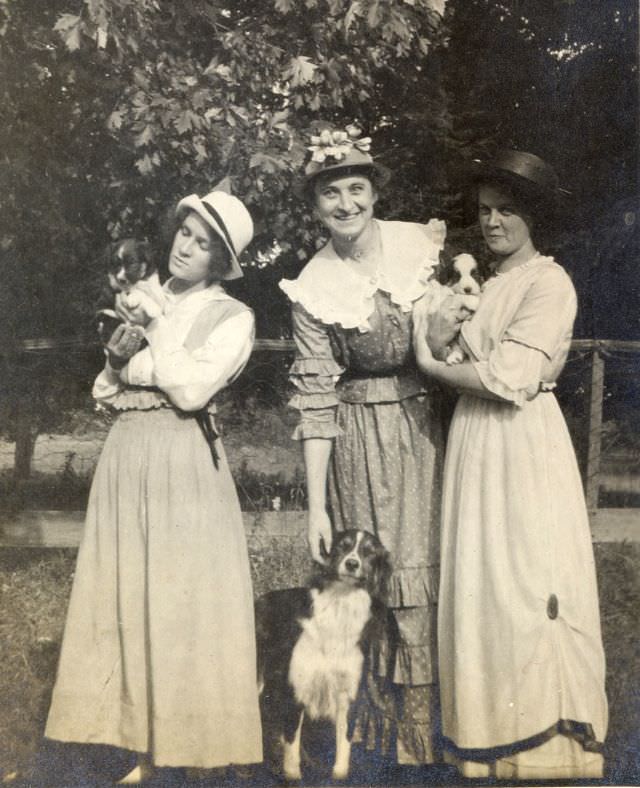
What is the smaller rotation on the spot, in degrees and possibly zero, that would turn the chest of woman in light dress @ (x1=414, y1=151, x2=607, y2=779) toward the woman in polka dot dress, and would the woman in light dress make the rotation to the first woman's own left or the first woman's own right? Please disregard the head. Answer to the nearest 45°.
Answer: approximately 45° to the first woman's own right

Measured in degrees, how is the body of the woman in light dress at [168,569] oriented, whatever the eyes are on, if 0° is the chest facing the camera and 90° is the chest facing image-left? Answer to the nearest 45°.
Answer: approximately 45°

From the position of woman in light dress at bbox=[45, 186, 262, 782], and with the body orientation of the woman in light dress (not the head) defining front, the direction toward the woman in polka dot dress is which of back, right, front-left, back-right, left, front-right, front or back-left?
back-left

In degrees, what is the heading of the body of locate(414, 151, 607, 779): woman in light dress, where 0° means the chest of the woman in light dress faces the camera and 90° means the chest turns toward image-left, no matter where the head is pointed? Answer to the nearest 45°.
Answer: approximately 45°

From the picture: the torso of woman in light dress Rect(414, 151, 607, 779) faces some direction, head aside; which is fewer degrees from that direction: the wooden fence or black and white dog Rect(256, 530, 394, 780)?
the black and white dog

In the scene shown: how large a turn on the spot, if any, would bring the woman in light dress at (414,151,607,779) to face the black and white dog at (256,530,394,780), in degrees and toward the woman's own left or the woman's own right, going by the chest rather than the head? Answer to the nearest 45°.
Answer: approximately 45° to the woman's own right

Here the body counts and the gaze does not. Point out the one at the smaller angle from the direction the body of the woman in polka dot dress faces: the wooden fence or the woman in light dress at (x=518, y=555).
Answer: the woman in light dress

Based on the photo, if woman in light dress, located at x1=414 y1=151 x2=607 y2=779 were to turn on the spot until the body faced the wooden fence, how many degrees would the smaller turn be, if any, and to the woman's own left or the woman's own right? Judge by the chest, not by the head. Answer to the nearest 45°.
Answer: approximately 180°

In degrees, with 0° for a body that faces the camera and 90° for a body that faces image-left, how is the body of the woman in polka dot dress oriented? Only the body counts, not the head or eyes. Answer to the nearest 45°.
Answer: approximately 0°
